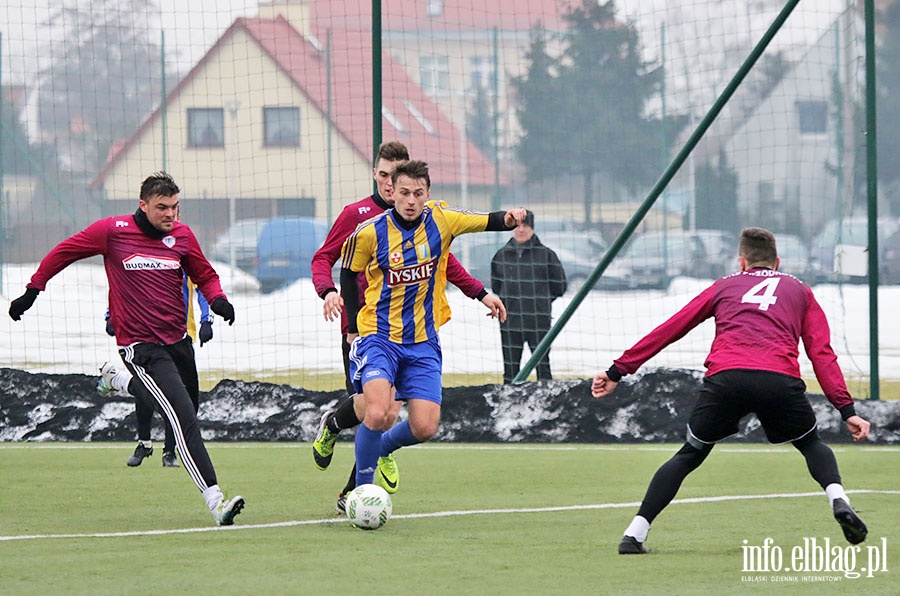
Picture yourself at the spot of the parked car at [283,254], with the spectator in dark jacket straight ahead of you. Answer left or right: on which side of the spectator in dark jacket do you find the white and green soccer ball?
right

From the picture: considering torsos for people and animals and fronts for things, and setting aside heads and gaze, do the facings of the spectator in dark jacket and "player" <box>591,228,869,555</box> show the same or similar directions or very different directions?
very different directions

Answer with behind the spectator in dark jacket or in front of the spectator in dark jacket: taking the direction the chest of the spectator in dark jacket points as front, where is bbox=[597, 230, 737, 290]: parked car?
behind

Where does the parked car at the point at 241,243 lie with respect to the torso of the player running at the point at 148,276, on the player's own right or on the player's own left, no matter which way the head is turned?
on the player's own left

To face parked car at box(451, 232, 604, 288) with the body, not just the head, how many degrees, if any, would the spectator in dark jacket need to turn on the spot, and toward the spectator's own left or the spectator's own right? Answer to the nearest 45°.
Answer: approximately 180°

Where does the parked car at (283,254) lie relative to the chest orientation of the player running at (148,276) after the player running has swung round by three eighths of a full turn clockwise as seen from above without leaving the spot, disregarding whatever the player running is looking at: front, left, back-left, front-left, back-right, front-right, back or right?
right

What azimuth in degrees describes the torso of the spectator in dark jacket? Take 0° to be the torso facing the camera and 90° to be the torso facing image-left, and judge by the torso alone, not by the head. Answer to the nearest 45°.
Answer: approximately 0°

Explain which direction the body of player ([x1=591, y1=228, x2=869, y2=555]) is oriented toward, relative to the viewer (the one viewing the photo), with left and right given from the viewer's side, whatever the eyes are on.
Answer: facing away from the viewer

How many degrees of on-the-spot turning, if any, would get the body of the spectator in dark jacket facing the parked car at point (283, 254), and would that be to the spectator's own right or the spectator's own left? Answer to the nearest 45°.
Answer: approximately 135° to the spectator's own right
